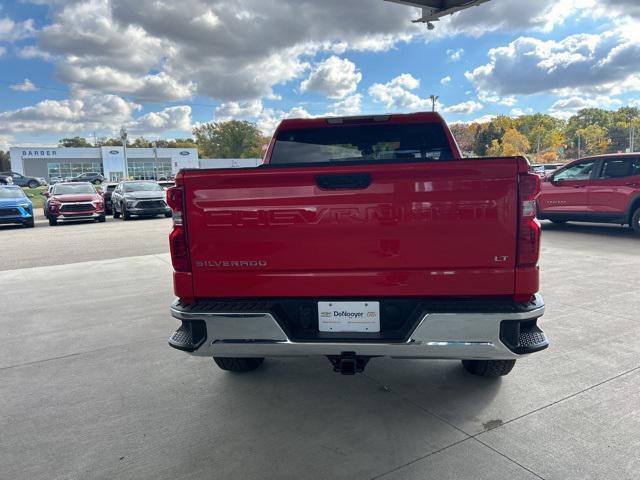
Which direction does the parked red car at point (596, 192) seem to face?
to the viewer's left

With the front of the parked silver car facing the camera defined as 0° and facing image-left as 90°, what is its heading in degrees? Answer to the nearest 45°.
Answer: approximately 315°

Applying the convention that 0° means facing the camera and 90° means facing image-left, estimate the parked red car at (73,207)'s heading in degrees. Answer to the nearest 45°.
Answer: approximately 0°

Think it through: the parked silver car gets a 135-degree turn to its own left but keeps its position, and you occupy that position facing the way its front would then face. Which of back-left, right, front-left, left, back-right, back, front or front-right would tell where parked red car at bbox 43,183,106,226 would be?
left

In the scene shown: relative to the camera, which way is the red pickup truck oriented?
away from the camera

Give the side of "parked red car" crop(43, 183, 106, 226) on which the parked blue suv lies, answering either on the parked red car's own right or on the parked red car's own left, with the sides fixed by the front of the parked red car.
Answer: on the parked red car's own right

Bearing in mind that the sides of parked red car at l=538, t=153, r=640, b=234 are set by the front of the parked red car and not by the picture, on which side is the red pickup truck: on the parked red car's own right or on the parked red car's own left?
on the parked red car's own left

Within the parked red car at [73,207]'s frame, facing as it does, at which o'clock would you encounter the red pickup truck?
The red pickup truck is roughly at 12 o'clock from the parked red car.

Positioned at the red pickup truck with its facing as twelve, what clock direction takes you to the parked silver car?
The parked silver car is roughly at 11 o'clock from the red pickup truck.
